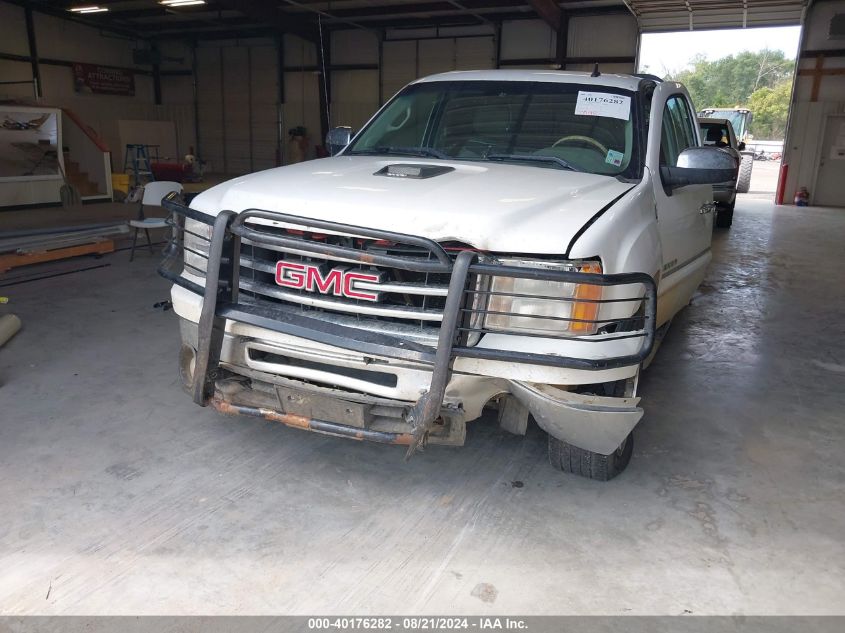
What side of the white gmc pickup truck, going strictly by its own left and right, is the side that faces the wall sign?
right

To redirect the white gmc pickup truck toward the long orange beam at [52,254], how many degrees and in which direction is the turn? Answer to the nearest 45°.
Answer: approximately 90° to its right

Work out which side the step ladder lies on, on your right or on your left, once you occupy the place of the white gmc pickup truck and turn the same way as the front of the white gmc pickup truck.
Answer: on your right

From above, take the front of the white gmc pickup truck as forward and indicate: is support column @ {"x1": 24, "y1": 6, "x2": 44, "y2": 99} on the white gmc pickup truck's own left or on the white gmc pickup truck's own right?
on the white gmc pickup truck's own right

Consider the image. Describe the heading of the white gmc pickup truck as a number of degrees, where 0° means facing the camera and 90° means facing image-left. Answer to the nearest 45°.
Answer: approximately 45°
